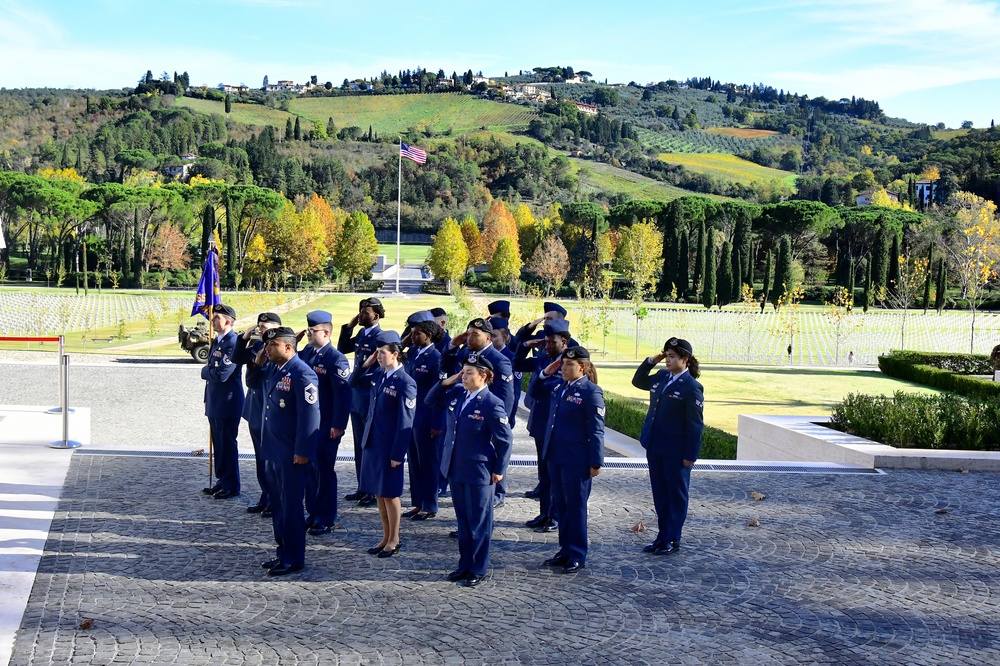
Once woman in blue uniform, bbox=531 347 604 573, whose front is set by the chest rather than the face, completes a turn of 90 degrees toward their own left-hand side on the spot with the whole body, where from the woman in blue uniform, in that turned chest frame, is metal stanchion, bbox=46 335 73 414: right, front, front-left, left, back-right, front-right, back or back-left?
back

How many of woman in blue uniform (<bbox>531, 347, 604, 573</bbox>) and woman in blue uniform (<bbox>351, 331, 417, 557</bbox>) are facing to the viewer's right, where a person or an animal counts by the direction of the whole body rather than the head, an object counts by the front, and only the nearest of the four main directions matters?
0

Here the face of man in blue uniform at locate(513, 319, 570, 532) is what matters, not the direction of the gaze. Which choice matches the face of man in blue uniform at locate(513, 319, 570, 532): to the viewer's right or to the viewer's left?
to the viewer's left

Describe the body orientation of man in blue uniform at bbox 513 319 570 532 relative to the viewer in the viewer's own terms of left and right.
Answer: facing the viewer and to the left of the viewer

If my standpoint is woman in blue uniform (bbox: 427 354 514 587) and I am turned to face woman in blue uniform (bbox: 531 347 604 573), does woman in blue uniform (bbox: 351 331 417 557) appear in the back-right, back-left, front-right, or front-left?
back-left

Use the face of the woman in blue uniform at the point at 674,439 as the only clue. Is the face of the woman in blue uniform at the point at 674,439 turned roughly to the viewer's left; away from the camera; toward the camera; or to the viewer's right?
to the viewer's left

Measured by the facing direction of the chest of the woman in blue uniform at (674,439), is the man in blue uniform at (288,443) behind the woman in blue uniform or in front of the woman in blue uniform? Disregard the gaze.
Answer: in front

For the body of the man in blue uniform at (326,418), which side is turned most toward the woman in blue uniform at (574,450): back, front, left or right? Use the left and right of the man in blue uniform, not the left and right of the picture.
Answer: left

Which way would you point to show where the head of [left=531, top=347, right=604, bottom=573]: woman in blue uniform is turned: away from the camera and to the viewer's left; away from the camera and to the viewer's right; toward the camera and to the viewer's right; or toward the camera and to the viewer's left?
toward the camera and to the viewer's left

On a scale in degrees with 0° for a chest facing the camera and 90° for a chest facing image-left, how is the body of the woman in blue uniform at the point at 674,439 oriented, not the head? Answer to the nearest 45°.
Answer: approximately 45°

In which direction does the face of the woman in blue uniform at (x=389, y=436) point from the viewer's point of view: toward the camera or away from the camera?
toward the camera

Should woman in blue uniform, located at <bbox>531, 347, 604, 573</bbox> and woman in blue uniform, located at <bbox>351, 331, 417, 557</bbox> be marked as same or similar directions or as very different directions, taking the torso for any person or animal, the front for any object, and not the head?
same or similar directions

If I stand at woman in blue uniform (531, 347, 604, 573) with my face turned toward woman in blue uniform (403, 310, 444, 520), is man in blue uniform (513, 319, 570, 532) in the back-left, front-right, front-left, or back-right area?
front-right

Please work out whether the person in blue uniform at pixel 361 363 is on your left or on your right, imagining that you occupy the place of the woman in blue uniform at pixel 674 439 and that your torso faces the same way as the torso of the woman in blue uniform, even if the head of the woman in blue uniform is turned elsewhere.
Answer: on your right
